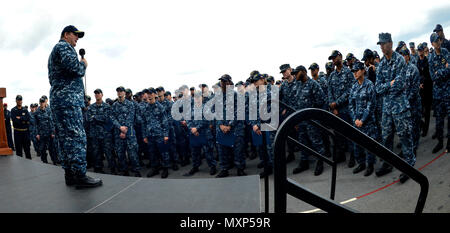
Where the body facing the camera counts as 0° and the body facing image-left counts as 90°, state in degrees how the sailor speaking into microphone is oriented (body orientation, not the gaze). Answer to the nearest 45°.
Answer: approximately 270°
